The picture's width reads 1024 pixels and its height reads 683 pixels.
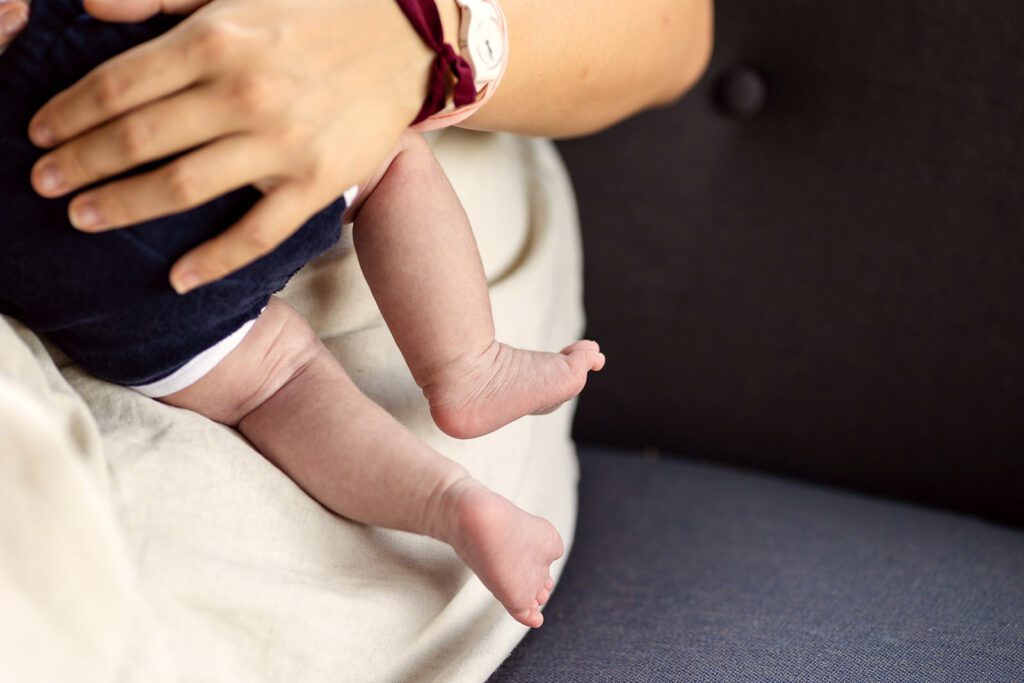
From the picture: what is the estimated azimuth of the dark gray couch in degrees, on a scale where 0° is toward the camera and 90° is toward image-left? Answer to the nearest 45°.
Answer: approximately 45°
